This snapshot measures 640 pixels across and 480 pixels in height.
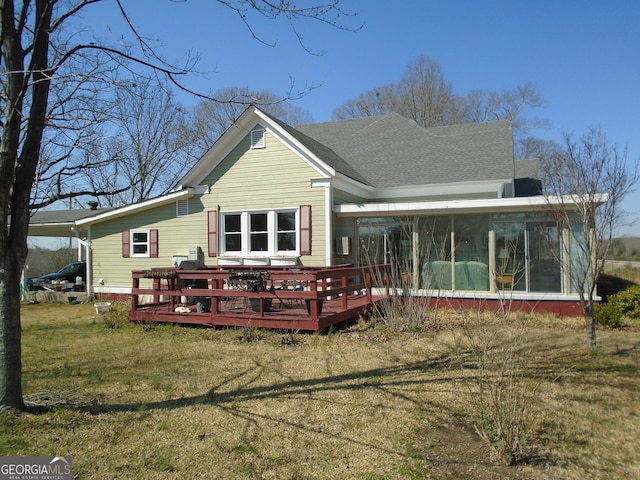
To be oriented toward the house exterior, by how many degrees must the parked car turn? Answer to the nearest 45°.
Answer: approximately 135° to its left

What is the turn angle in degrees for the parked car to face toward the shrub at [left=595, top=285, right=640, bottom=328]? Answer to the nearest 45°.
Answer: approximately 135° to its left

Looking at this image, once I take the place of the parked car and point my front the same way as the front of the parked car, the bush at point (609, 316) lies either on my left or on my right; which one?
on my left

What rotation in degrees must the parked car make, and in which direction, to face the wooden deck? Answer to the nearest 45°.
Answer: approximately 90° to its left

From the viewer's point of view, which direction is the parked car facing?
to the viewer's left

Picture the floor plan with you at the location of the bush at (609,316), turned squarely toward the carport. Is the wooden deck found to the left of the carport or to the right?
left

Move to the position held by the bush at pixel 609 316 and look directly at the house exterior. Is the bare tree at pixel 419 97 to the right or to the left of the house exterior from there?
right
